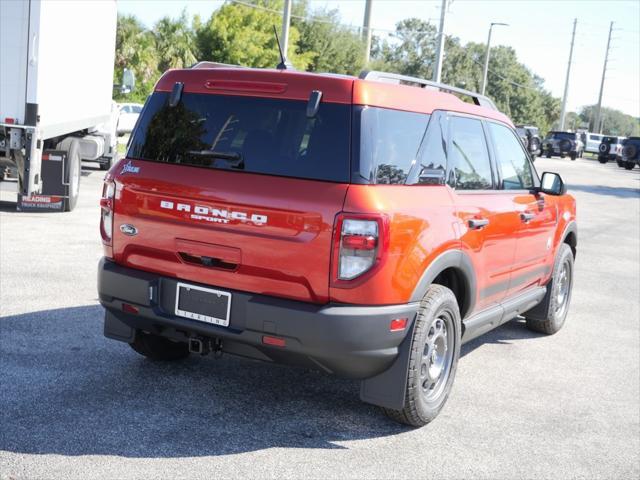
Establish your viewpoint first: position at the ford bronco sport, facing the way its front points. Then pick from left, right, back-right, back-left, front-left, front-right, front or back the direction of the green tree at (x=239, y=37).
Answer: front-left

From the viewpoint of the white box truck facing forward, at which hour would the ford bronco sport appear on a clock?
The ford bronco sport is roughly at 4 o'clock from the white box truck.

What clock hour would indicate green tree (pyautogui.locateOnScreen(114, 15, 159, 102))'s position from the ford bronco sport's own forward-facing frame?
The green tree is roughly at 10 o'clock from the ford bronco sport.

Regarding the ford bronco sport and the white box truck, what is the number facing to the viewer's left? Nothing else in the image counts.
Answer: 0

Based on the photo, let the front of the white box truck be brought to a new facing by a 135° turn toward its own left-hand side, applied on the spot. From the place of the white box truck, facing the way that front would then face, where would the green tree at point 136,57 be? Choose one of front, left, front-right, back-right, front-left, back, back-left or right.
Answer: right

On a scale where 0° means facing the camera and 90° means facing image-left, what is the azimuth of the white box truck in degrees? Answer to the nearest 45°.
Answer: approximately 225°

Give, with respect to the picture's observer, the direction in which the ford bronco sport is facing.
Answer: facing away from the viewer and to the right of the viewer

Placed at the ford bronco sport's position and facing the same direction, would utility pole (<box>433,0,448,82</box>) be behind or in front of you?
in front

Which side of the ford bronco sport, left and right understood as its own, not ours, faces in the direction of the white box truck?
left

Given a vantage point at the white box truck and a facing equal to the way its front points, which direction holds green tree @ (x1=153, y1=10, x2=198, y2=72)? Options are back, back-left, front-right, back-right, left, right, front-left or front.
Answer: front-left

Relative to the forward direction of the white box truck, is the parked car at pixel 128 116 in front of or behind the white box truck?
in front
